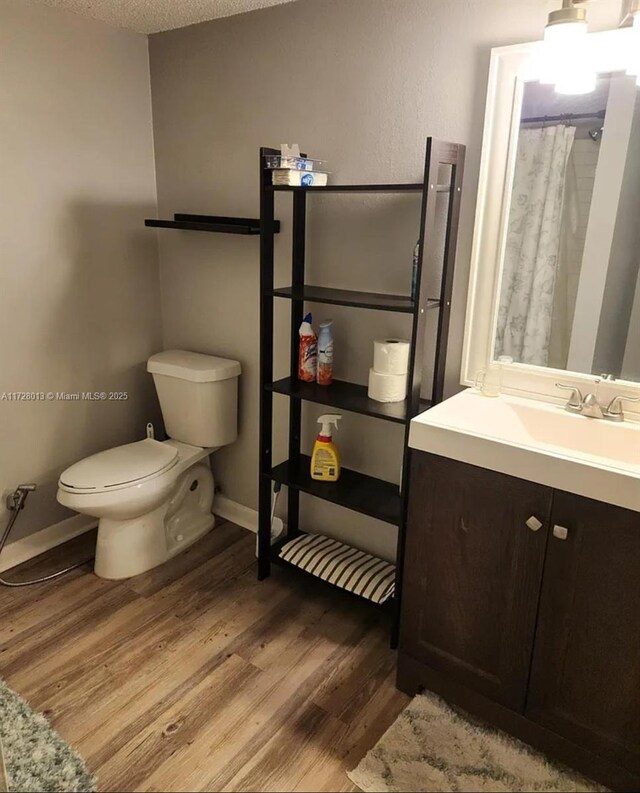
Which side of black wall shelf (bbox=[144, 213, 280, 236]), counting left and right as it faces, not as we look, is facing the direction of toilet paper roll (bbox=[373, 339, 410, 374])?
left

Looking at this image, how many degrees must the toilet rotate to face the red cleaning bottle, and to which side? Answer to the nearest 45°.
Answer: approximately 90° to its left

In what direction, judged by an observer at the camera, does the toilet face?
facing the viewer and to the left of the viewer

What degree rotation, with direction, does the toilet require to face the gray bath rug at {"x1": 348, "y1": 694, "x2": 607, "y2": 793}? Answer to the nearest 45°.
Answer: approximately 90° to its left

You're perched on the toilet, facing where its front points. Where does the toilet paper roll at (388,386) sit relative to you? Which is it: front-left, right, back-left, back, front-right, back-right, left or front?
left

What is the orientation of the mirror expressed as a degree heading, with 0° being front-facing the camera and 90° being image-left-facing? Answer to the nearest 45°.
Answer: approximately 45°

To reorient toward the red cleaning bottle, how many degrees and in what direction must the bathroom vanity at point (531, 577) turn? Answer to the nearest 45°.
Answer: approximately 90° to its right

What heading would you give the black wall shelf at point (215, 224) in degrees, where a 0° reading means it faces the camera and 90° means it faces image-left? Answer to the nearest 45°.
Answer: approximately 45°

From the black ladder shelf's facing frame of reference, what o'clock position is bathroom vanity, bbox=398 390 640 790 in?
The bathroom vanity is roughly at 9 o'clock from the black ladder shelf.
